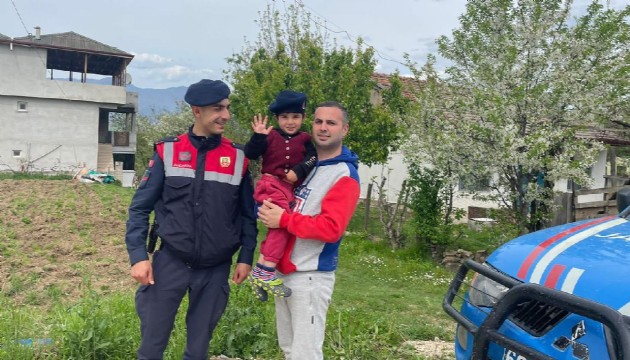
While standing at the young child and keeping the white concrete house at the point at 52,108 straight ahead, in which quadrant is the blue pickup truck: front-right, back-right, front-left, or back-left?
back-right

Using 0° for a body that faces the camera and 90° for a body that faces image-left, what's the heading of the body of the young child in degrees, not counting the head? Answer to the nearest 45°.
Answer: approximately 0°

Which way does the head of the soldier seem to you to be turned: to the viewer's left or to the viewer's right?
to the viewer's right

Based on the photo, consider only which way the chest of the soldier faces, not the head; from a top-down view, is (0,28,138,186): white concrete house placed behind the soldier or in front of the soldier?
behind

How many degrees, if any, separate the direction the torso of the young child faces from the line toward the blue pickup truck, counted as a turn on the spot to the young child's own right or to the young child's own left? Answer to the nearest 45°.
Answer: approximately 45° to the young child's own left

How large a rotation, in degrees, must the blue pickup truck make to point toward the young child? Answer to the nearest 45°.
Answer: approximately 45° to its right

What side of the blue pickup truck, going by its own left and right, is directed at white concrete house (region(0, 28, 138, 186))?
right
